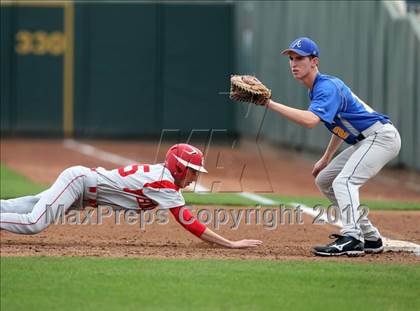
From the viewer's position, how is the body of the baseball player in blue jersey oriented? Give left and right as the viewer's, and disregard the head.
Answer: facing to the left of the viewer

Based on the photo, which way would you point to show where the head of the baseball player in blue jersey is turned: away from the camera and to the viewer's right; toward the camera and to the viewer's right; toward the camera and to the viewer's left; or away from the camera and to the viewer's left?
toward the camera and to the viewer's left
